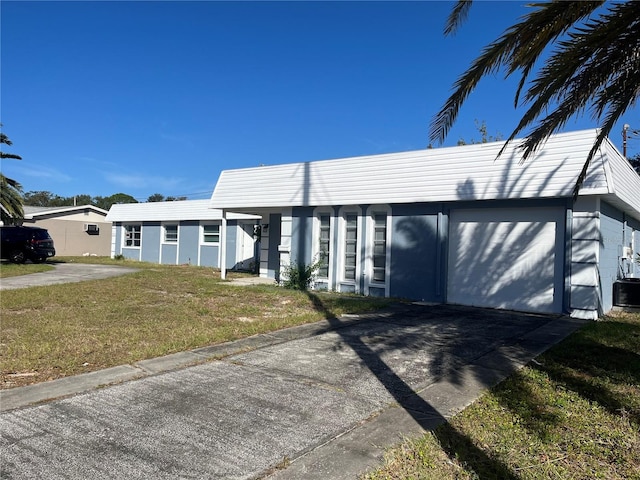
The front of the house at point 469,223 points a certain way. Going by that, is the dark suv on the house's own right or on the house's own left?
on the house's own right

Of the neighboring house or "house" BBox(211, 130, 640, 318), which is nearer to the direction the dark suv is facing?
the neighboring house

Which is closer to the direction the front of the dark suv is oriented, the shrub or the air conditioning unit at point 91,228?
the air conditioning unit

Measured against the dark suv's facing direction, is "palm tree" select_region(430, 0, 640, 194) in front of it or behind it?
behind

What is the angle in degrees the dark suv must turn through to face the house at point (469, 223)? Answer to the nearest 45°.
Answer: approximately 180°

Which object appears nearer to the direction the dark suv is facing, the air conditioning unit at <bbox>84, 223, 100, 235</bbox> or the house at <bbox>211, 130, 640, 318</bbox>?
the air conditioning unit

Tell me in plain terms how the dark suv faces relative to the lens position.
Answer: facing away from the viewer and to the left of the viewer

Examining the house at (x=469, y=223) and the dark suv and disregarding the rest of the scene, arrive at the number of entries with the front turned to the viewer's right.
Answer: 0

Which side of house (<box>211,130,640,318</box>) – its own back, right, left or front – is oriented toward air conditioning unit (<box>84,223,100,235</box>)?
right

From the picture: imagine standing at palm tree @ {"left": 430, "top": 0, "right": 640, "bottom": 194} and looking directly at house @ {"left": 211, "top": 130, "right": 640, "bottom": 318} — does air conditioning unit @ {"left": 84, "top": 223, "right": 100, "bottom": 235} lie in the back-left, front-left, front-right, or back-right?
front-left
